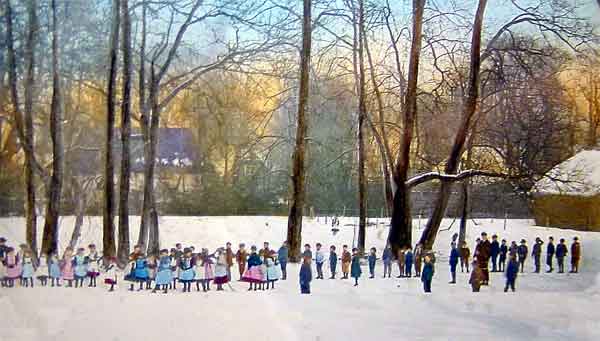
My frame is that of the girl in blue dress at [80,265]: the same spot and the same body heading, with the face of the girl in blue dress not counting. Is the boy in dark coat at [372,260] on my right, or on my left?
on my left

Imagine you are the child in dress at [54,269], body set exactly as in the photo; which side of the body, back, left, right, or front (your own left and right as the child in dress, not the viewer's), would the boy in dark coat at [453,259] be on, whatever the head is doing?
left

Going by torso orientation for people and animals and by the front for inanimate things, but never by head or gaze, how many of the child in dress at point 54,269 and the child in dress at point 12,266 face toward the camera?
2

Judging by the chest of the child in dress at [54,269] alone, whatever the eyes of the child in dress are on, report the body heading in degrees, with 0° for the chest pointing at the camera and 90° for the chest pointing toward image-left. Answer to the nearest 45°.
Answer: approximately 0°

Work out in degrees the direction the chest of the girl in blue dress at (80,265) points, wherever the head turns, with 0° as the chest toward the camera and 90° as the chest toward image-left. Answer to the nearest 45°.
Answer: approximately 0°
